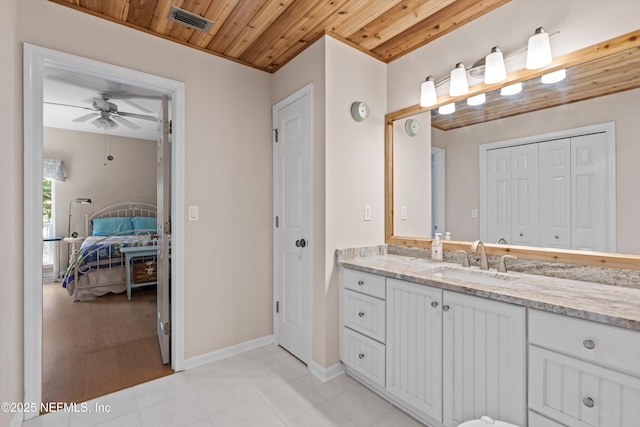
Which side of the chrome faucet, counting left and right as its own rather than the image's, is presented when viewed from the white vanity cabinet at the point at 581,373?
left

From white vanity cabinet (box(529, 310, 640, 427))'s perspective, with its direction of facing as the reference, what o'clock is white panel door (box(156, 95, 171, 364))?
The white panel door is roughly at 1 o'clock from the white vanity cabinet.

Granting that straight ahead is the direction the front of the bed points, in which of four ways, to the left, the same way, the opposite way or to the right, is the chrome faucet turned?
to the right

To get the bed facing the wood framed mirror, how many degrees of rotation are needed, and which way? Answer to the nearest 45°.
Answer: approximately 45° to its left

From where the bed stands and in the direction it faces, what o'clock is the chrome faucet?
The chrome faucet is roughly at 11 o'clock from the bed.

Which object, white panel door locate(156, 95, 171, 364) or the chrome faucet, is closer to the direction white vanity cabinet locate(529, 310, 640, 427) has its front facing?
the white panel door

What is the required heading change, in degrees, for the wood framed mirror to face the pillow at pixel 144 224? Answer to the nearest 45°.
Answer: approximately 45° to its right

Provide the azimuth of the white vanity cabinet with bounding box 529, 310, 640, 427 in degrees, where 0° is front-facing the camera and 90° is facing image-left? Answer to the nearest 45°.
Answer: approximately 45°

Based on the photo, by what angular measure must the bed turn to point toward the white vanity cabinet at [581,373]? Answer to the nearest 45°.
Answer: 0° — it already faces it
